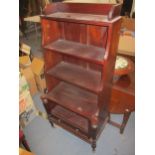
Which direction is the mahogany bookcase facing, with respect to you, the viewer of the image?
facing the viewer and to the left of the viewer
